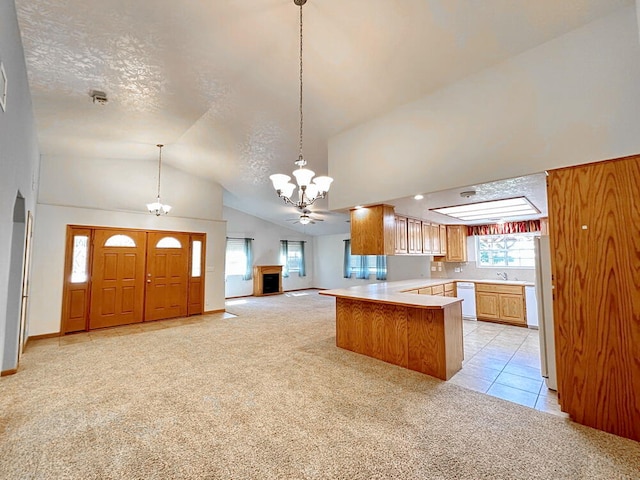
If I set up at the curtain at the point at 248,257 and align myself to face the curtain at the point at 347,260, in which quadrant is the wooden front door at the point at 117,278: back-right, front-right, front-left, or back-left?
back-right

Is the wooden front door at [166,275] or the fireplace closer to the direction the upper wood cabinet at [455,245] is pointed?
the wooden front door

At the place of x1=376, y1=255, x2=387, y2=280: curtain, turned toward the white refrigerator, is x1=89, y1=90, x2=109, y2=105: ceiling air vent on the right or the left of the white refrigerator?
right

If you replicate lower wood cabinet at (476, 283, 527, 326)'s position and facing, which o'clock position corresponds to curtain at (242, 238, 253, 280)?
The curtain is roughly at 3 o'clock from the lower wood cabinet.

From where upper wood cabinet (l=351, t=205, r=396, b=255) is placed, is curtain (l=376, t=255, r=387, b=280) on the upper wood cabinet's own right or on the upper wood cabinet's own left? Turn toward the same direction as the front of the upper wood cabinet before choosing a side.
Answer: on the upper wood cabinet's own left

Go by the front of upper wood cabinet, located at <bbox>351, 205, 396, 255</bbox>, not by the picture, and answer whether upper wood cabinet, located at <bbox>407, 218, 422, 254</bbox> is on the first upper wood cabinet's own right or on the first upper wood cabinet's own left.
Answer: on the first upper wood cabinet's own left

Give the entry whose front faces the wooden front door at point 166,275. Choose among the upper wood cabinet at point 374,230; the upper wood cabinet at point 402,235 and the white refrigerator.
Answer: the white refrigerator

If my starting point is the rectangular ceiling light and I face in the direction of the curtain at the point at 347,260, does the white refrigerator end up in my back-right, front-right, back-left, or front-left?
back-left

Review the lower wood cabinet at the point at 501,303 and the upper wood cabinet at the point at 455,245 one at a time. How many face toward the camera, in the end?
2
